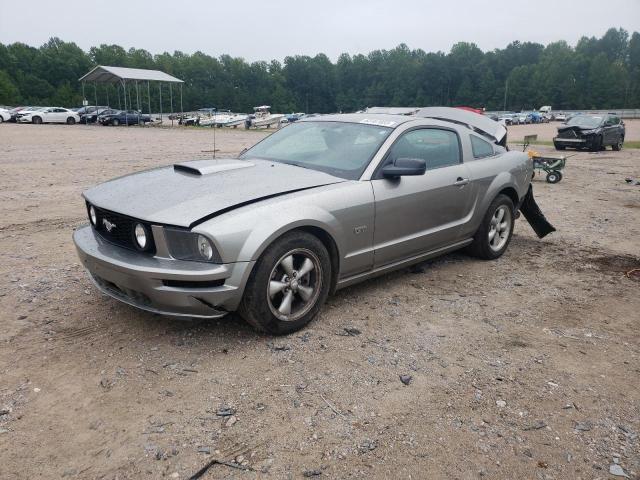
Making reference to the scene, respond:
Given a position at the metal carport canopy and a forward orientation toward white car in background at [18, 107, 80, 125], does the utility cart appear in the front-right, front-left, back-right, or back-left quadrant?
back-left

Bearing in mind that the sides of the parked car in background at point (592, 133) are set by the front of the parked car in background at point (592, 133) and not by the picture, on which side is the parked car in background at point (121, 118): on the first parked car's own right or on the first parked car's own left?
on the first parked car's own right

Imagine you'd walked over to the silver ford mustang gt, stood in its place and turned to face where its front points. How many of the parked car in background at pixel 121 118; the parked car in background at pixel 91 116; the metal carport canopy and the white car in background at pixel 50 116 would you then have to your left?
0

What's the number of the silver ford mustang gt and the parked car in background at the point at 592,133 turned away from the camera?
0

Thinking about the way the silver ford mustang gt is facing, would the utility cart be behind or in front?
behind

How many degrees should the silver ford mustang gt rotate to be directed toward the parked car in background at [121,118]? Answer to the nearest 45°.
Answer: approximately 135° to its right

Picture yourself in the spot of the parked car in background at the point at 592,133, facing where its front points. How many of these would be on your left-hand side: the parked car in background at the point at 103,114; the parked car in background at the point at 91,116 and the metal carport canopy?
0

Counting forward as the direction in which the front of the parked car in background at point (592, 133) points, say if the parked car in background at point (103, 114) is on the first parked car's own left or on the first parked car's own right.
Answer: on the first parked car's own right

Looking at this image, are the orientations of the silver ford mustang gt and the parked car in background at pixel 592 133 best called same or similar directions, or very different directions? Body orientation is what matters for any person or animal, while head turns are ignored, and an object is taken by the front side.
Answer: same or similar directions

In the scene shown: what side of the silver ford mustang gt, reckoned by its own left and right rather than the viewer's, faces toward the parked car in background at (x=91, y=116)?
right

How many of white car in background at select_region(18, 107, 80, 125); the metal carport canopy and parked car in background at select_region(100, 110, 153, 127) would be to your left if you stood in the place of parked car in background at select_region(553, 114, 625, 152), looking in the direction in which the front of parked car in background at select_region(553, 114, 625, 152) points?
0

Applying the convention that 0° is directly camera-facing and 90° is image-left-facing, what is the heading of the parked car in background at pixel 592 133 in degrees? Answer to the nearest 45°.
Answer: approximately 45°

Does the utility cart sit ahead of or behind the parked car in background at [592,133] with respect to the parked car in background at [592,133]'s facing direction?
ahead

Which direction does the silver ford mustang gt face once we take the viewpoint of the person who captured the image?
facing the viewer and to the left of the viewer

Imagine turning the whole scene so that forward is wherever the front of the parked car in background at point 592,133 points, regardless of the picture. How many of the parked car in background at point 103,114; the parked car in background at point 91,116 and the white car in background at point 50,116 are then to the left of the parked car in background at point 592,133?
0
